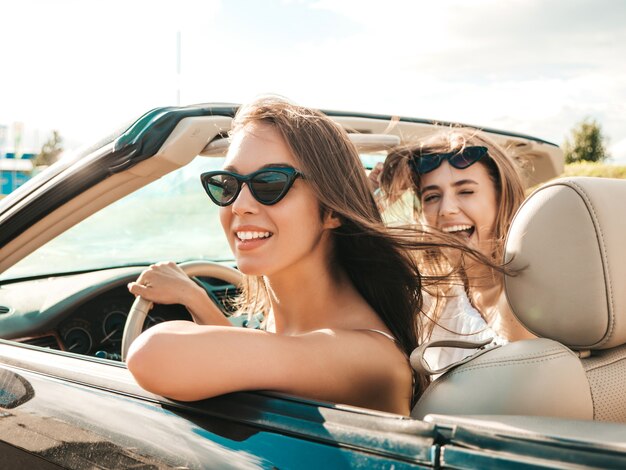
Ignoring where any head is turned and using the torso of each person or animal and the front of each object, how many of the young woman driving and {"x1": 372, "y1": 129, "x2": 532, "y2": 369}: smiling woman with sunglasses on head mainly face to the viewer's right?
0

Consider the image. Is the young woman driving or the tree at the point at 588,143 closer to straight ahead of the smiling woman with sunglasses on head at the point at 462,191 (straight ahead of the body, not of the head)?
the young woman driving

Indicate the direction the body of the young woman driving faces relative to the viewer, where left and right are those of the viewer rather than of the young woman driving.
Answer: facing the viewer and to the left of the viewer

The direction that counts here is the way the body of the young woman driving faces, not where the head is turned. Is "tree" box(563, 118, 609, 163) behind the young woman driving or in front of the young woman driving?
behind

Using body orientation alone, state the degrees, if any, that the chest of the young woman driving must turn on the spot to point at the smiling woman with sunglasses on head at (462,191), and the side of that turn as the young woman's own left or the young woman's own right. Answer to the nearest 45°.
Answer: approximately 180°

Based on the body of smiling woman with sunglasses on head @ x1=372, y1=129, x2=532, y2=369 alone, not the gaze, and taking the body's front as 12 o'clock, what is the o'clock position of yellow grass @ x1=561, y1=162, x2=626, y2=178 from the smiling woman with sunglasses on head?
The yellow grass is roughly at 5 o'clock from the smiling woman with sunglasses on head.

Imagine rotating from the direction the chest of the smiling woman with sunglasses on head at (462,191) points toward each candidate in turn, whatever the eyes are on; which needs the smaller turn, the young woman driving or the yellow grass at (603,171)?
the young woman driving

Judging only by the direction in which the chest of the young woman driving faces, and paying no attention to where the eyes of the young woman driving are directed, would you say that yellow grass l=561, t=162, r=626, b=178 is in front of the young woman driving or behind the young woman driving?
behind

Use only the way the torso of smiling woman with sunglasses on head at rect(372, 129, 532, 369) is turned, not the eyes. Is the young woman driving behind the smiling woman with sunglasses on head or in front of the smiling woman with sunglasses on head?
in front
